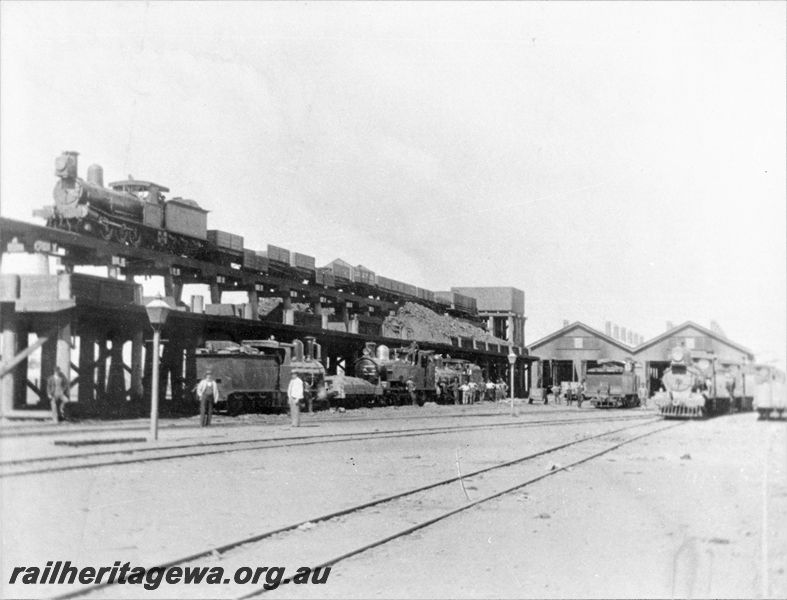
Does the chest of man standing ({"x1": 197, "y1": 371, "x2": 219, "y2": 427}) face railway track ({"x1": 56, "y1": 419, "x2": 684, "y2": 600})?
yes

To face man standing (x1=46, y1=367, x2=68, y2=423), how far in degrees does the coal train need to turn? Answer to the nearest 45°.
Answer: approximately 45° to its left

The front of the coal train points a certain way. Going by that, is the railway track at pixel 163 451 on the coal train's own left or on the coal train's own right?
on the coal train's own left

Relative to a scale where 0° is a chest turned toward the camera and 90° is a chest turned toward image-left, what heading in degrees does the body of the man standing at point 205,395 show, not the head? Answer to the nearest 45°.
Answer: approximately 0°

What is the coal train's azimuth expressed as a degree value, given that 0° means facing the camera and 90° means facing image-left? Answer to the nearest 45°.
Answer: approximately 45°

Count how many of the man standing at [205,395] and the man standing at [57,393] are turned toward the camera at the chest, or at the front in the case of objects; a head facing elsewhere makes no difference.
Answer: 2

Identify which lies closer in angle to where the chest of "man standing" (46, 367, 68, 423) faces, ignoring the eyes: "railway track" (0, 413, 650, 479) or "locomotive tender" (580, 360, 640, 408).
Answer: the railway track

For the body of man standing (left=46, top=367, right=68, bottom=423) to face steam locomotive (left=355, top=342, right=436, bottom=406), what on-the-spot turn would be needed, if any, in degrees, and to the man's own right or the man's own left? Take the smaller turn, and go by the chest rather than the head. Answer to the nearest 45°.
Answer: approximately 135° to the man's own left

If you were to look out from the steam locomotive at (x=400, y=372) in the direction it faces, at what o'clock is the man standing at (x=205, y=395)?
The man standing is roughly at 11 o'clock from the steam locomotive.

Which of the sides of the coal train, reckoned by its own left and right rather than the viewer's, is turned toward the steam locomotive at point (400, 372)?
back
